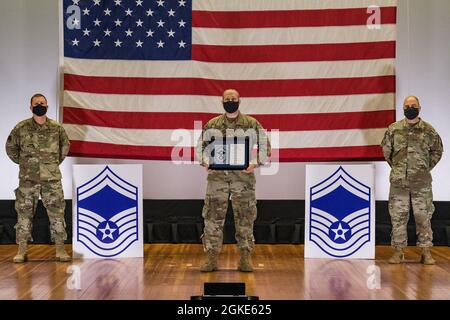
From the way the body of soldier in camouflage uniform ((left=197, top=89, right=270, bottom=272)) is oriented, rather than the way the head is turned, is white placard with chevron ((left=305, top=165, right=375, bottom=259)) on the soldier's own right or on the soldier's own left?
on the soldier's own left

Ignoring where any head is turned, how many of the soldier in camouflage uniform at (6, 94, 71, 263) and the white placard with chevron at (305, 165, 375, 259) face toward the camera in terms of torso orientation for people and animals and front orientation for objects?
2

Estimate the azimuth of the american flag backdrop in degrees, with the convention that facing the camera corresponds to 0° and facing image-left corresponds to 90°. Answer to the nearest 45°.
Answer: approximately 0°

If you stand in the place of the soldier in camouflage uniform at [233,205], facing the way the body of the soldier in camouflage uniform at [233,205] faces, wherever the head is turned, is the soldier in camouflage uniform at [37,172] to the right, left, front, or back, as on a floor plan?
right

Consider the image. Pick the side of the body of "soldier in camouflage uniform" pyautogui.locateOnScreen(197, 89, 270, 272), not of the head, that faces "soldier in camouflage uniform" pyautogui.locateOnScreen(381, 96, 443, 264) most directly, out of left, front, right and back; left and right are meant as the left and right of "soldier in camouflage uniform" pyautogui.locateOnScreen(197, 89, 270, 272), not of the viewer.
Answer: left

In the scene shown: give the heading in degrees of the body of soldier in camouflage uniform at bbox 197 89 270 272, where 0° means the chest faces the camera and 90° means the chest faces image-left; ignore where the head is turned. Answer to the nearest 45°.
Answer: approximately 0°
